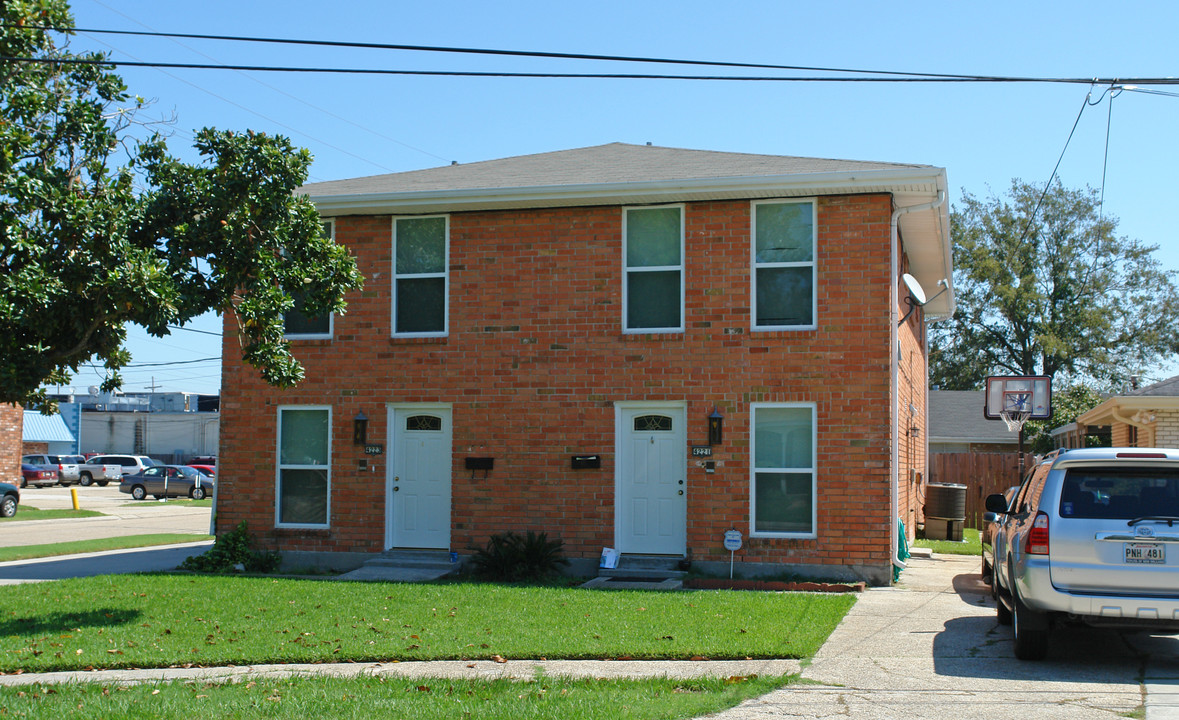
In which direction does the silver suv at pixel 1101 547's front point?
away from the camera

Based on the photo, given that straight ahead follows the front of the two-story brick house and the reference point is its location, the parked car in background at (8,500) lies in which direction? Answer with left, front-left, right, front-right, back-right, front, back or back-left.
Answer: back-right

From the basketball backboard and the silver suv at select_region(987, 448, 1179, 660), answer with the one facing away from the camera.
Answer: the silver suv

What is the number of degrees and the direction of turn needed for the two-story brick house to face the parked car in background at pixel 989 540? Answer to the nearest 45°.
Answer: approximately 45° to its left

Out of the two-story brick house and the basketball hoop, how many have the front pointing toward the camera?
2

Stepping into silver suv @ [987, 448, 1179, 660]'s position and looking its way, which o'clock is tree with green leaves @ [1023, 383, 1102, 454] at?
The tree with green leaves is roughly at 12 o'clock from the silver suv.

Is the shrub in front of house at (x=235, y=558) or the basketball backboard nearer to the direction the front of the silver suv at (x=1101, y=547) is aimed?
the basketball backboard

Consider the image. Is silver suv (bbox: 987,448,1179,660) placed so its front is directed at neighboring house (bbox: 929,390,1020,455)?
yes

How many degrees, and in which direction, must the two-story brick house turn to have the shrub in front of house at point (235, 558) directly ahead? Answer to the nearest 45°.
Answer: approximately 90° to its right

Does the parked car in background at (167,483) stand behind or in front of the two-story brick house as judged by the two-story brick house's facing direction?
behind
